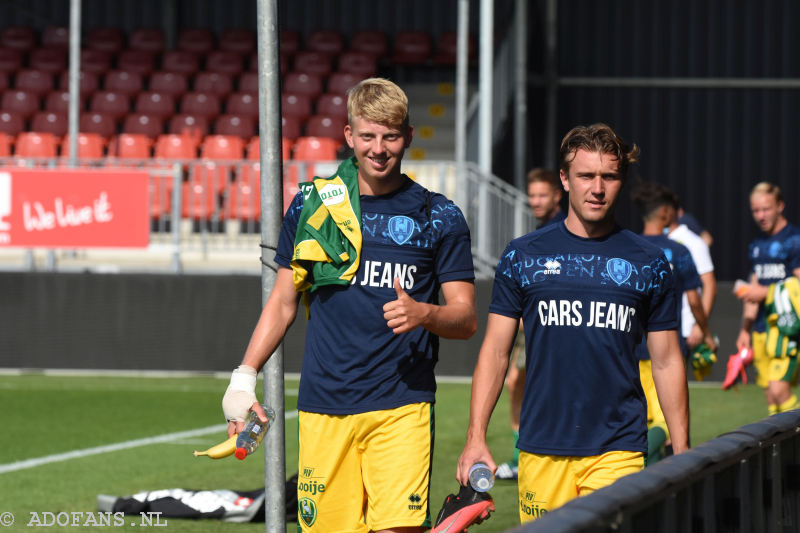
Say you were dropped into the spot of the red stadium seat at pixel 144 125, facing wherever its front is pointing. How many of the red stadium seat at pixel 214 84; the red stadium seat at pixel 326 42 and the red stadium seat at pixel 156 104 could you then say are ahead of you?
0

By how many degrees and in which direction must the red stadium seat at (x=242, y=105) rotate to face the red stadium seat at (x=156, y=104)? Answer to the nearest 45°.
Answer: approximately 90° to its right

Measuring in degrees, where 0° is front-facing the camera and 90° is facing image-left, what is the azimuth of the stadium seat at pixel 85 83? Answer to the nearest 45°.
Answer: approximately 0°

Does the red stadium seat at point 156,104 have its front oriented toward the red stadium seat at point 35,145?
no

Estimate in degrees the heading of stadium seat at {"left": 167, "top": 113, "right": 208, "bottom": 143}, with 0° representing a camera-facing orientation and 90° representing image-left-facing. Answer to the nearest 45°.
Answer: approximately 0°

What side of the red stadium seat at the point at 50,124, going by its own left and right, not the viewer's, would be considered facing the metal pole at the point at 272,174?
front

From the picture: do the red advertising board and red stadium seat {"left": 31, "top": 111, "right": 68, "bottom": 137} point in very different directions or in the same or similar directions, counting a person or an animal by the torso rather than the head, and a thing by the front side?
same or similar directions

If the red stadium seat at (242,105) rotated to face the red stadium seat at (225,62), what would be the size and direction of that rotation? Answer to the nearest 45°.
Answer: approximately 180°

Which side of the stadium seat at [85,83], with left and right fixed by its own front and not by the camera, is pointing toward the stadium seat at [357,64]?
left

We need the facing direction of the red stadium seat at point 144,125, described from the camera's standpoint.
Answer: facing the viewer

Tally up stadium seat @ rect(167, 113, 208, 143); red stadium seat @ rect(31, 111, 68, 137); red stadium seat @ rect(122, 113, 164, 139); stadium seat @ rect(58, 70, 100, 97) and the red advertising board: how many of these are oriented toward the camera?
5

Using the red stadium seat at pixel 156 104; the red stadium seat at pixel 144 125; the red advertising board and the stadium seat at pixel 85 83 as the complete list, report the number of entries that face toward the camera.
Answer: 4

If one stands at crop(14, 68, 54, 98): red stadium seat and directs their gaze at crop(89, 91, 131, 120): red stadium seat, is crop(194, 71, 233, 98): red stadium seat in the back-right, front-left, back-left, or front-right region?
front-left

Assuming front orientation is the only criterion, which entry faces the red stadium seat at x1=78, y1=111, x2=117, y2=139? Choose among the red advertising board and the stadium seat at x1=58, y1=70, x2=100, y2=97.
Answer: the stadium seat

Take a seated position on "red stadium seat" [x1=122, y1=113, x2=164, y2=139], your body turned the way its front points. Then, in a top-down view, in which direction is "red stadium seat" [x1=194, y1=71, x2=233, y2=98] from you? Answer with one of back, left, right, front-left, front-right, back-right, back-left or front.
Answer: back-left

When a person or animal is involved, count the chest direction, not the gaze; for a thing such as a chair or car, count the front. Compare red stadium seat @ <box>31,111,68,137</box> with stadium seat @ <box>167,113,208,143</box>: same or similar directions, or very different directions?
same or similar directions

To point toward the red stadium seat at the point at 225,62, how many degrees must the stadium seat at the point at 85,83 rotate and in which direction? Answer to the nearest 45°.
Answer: approximately 90° to its left

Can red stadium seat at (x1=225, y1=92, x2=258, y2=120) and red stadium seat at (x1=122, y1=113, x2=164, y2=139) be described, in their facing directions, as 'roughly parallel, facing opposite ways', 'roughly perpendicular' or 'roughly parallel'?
roughly parallel

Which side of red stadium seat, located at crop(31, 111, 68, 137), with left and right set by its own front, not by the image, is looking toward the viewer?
front

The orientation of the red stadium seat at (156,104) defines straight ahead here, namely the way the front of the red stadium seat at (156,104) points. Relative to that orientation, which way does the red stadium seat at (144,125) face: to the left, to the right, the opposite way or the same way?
the same way
